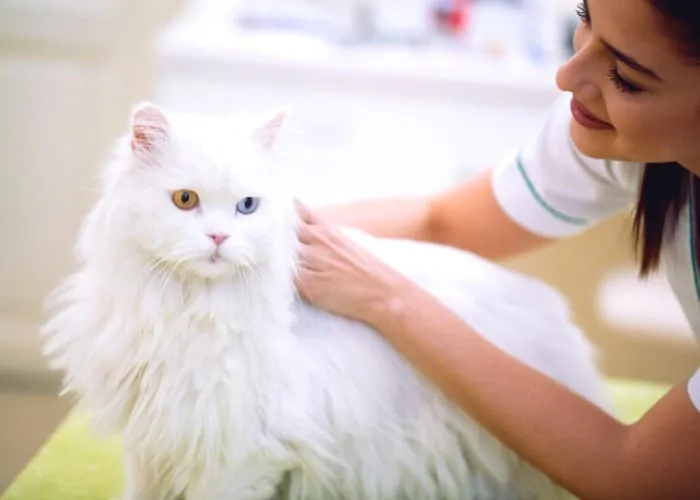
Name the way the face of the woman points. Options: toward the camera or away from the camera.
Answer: toward the camera

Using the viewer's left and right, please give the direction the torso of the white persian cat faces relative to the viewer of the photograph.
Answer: facing the viewer and to the left of the viewer

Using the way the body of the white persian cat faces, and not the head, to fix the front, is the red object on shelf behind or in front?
behind

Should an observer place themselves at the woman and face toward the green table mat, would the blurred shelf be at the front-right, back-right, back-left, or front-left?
back-right

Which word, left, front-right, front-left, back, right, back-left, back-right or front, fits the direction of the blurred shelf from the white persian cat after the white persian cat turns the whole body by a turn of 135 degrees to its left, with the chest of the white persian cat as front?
left
